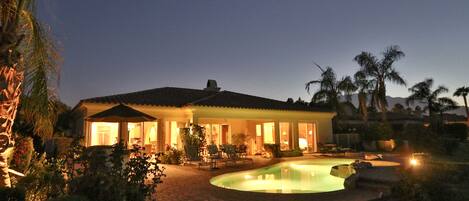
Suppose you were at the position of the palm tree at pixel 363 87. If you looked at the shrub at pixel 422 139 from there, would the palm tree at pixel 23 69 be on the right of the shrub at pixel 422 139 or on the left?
right

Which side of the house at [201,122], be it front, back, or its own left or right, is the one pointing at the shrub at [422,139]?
left

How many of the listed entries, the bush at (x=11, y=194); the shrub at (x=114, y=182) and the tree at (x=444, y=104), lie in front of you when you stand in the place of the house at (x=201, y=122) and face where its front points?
2

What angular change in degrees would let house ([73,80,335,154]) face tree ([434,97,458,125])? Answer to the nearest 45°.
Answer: approximately 135° to its left

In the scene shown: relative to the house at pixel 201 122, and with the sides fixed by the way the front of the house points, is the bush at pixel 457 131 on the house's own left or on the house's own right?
on the house's own left

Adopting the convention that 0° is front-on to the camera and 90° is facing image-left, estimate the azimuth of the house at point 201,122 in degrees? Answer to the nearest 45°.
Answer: approximately 0°

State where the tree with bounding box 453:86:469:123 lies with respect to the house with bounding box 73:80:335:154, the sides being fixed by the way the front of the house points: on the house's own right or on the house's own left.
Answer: on the house's own left

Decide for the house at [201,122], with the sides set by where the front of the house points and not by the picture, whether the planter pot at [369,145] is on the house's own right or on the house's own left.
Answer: on the house's own left

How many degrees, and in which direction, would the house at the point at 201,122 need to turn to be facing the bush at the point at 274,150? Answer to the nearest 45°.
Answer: approximately 90° to its left
